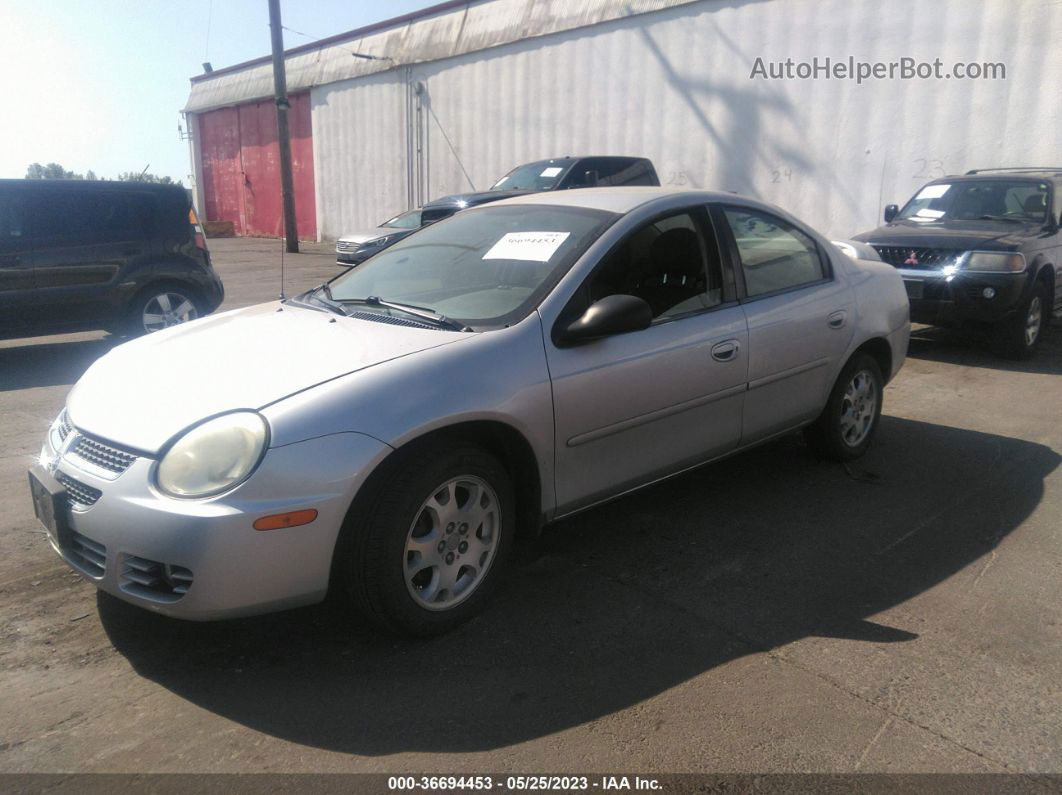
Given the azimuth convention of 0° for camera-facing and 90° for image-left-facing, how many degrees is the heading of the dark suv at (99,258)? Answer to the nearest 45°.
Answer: approximately 90°

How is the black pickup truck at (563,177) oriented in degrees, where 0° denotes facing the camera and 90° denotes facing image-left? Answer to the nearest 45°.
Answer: approximately 45°

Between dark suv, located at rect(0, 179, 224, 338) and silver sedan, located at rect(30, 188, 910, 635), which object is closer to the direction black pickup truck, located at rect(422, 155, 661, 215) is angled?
the dark suv

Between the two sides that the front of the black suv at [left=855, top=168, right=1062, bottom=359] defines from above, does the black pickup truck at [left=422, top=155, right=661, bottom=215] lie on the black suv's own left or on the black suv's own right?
on the black suv's own right

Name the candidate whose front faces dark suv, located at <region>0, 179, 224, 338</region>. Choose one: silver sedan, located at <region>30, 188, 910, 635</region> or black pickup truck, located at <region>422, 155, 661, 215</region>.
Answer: the black pickup truck

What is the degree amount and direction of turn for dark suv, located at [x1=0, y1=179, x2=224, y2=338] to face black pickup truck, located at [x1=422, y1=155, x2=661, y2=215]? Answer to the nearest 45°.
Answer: approximately 135° to its right

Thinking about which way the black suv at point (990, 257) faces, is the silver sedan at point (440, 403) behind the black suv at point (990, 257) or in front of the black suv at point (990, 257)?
in front

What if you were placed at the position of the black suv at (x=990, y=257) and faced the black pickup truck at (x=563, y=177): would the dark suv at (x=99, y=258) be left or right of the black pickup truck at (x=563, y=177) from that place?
left

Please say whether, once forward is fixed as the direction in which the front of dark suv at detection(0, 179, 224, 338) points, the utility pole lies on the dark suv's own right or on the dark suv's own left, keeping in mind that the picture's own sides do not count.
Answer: on the dark suv's own right

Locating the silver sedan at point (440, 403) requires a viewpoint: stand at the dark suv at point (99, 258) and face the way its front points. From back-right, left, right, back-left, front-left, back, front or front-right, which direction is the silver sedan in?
left

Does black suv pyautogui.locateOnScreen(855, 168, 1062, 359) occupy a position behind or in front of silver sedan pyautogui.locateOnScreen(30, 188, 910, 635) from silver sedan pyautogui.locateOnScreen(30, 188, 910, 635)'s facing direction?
behind

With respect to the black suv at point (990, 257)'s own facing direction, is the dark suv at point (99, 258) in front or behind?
in front
